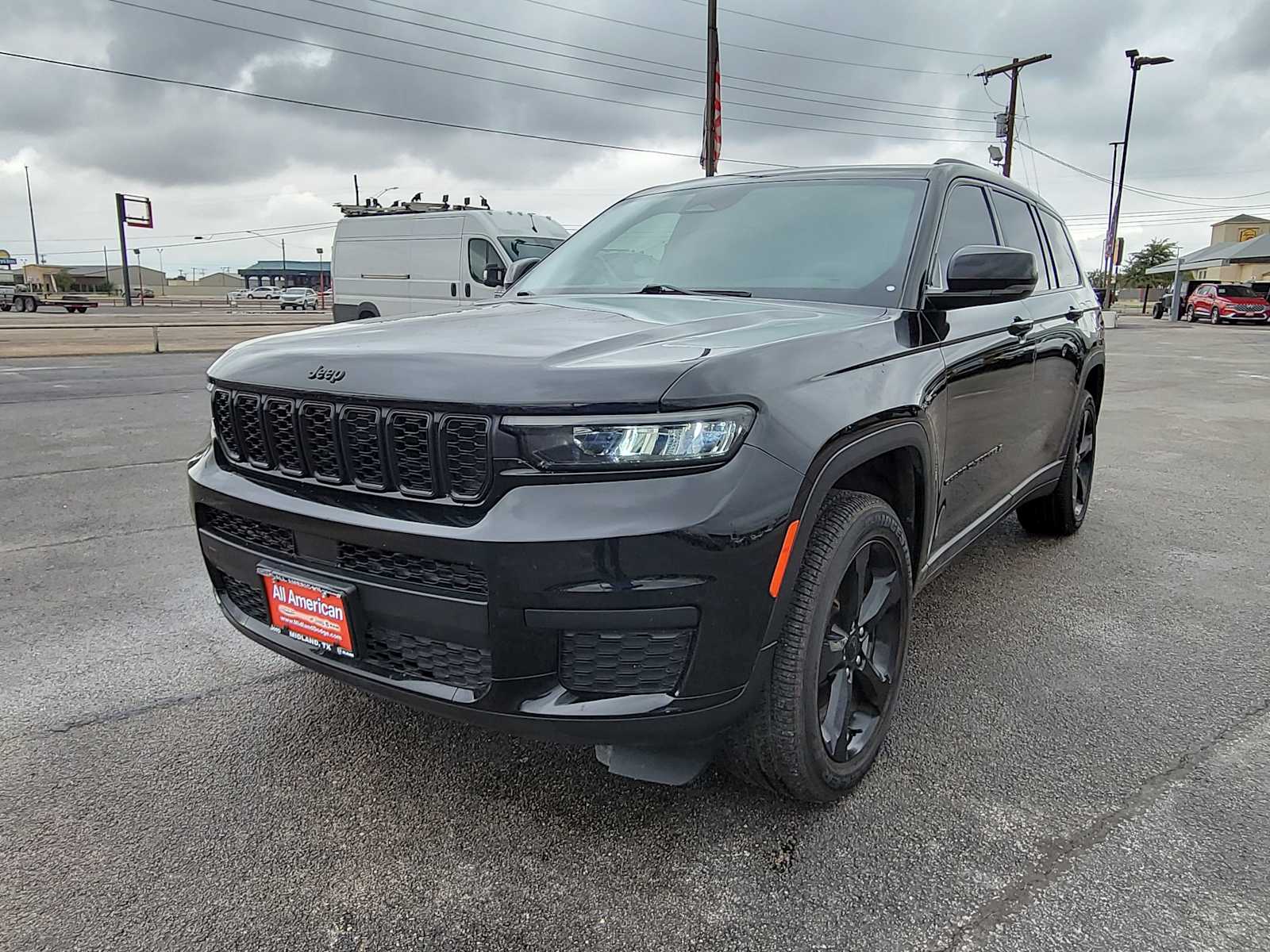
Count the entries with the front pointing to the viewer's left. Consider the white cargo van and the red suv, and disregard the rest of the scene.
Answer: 0

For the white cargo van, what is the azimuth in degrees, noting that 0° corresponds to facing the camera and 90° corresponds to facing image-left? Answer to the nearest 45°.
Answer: approximately 315°

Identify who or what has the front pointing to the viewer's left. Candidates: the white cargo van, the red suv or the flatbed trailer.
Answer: the flatbed trailer

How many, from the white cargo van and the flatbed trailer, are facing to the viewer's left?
1

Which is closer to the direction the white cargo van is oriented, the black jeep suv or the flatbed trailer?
the black jeep suv

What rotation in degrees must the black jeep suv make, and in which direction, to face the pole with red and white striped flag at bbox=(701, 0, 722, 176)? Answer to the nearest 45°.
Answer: approximately 135° to its right

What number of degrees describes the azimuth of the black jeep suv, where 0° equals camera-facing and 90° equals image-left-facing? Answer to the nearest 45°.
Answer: approximately 45°

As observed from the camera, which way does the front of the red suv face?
facing the viewer and to the right of the viewer

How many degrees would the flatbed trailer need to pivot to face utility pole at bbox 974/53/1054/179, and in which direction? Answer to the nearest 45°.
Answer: approximately 135° to its left

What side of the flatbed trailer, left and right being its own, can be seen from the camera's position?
left

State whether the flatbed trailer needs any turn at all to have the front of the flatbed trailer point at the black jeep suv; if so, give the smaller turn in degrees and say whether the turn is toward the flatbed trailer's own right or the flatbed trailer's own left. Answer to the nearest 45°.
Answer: approximately 90° to the flatbed trailer's own left

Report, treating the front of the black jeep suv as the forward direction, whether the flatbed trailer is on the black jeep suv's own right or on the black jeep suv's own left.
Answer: on the black jeep suv's own right

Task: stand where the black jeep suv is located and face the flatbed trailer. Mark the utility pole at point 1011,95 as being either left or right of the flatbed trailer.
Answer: right

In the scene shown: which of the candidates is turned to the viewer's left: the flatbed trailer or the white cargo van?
the flatbed trailer

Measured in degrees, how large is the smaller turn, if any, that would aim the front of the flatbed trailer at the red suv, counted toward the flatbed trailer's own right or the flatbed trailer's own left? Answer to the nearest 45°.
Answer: approximately 135° to the flatbed trailer's own left

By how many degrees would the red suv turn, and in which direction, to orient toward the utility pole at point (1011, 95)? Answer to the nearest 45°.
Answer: approximately 90° to its right

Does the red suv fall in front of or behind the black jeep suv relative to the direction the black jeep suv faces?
behind

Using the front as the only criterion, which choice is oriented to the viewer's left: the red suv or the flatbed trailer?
the flatbed trailer

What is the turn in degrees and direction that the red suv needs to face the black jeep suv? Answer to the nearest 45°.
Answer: approximately 45° to its right
